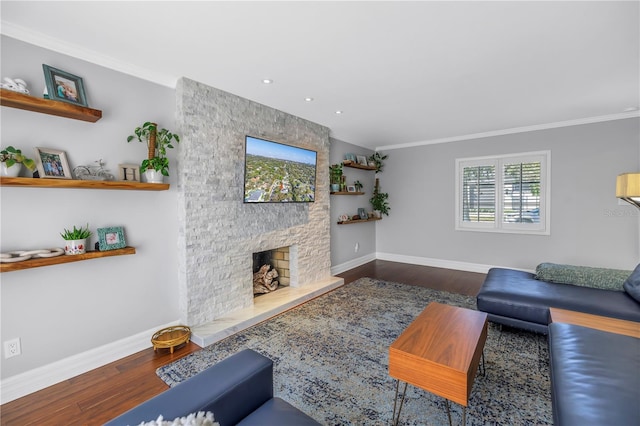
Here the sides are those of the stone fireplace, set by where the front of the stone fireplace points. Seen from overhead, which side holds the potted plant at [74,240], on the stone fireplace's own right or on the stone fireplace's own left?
on the stone fireplace's own right

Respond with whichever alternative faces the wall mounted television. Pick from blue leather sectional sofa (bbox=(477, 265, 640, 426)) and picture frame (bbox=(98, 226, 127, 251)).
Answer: the blue leather sectional sofa

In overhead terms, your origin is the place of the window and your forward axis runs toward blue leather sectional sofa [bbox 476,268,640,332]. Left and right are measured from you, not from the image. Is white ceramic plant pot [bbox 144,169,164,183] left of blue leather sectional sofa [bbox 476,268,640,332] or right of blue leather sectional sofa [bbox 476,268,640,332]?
right

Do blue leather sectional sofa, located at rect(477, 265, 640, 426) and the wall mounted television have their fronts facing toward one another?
yes

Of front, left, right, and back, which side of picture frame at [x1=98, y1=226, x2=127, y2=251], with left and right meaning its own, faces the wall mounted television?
left

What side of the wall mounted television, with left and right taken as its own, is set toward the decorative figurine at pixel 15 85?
right

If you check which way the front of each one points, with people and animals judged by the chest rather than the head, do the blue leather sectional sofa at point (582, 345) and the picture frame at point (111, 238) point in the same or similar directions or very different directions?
very different directions

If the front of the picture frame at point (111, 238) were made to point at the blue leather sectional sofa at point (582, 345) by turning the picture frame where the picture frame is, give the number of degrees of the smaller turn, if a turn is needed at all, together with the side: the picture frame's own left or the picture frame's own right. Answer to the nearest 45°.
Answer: approximately 45° to the picture frame's own left

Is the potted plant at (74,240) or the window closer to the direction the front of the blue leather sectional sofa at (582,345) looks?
the potted plant

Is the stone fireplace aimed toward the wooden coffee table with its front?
yes
